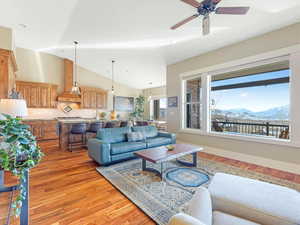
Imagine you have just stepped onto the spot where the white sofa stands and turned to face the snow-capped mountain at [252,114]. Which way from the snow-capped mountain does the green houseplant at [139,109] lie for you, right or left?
left

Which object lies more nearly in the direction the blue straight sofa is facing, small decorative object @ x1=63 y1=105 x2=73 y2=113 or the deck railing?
the deck railing

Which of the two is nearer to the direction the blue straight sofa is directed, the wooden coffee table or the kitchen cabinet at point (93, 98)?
the wooden coffee table

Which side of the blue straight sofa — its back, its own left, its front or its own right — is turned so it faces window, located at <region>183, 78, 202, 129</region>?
left

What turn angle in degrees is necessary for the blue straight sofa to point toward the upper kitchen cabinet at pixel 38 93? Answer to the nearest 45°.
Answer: approximately 180°

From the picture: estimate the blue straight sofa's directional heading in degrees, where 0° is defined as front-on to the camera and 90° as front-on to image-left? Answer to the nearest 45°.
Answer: approximately 315°

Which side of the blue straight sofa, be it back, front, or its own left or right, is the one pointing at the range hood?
back

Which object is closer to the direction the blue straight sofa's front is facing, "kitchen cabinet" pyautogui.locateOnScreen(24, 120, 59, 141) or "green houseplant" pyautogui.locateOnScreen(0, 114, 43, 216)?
the green houseplant

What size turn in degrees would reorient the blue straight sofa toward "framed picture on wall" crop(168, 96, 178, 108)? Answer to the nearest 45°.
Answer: approximately 90° to its left
